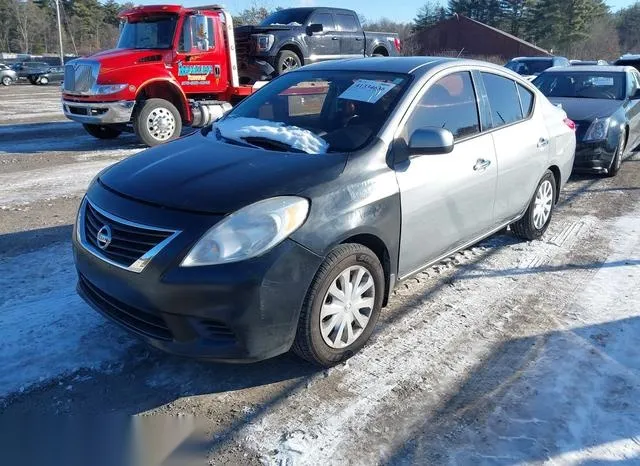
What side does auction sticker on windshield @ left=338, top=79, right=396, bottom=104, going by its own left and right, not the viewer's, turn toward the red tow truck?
right

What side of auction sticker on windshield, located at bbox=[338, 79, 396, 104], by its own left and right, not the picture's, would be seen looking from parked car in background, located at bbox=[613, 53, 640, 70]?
back

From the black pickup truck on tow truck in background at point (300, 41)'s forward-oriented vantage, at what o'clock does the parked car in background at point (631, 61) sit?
the parked car in background at point (631, 61) is roughly at 7 o'clock from the black pickup truck on tow truck in background at point (300, 41).

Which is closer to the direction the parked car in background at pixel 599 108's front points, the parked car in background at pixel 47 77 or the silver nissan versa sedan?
the silver nissan versa sedan

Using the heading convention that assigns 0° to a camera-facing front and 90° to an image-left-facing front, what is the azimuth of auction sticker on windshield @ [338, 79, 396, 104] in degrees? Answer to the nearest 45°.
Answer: approximately 45°

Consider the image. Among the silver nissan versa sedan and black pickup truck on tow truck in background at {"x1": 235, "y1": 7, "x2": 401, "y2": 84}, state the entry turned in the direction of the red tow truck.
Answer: the black pickup truck on tow truck in background

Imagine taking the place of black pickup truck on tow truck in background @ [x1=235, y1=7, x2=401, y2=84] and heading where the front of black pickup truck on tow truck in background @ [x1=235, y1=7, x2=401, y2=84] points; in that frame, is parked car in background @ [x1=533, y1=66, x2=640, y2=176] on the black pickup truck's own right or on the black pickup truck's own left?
on the black pickup truck's own left

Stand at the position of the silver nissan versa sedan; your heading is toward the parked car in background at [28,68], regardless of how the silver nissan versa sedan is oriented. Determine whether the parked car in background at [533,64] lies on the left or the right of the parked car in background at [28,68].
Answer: right

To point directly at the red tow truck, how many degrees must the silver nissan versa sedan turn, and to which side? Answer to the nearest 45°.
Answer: approximately 135° to its right

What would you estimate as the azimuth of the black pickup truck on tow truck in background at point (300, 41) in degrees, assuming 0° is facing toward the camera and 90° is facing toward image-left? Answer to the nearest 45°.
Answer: approximately 45°
